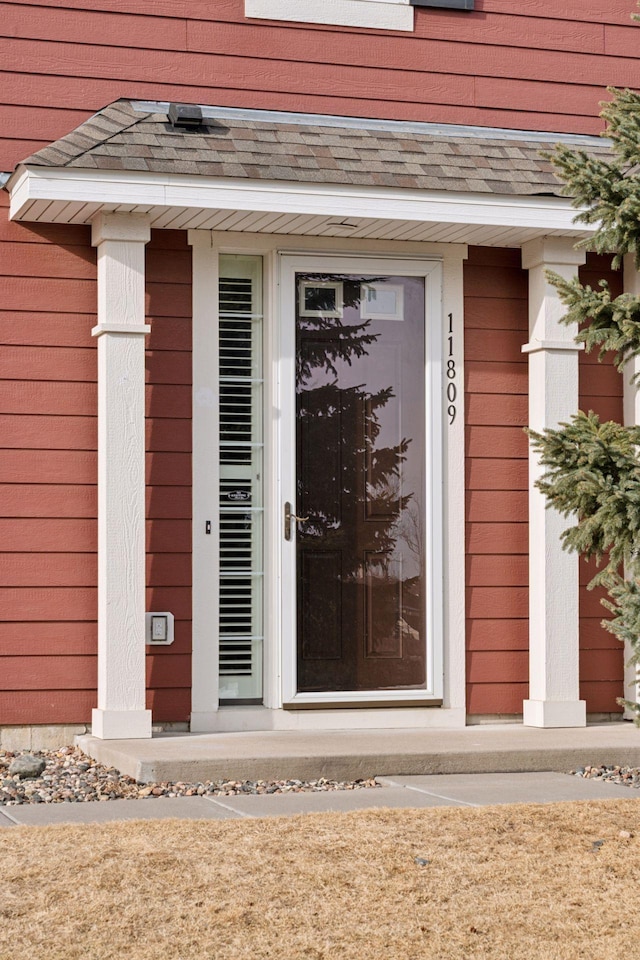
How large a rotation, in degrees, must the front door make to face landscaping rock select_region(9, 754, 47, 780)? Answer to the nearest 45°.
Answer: approximately 45° to its right

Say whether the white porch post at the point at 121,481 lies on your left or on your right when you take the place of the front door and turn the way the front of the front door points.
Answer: on your right

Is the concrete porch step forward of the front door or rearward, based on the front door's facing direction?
forward

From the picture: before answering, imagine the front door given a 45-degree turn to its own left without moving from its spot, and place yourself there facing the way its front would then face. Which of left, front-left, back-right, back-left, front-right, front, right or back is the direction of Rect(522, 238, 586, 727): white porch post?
front-left

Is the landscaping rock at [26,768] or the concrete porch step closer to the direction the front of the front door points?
the concrete porch step
